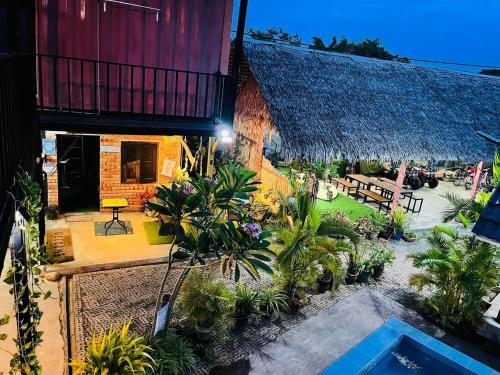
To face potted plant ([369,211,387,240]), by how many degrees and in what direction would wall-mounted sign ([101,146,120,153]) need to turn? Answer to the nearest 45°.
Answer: approximately 90° to its left

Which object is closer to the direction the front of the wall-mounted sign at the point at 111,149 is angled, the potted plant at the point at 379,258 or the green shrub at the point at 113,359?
the green shrub

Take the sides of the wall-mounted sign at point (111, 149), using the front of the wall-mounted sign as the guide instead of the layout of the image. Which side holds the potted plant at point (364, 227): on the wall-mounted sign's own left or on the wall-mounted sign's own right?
on the wall-mounted sign's own left

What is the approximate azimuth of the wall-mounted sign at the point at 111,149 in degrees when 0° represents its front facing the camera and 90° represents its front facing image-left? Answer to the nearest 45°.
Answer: approximately 0°

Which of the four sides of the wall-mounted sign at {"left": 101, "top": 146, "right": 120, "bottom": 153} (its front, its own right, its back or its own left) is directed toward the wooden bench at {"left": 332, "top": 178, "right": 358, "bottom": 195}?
left

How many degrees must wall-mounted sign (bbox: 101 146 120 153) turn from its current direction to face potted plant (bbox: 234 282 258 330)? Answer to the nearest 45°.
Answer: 0° — it already faces it

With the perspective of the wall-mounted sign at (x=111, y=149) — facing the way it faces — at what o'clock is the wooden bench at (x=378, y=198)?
The wooden bench is roughly at 9 o'clock from the wall-mounted sign.

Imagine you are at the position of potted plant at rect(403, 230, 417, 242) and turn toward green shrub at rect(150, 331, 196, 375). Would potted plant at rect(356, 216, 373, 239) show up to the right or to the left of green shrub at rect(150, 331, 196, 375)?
right

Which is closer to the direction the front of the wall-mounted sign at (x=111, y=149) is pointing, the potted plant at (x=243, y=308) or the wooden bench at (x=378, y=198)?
the potted plant

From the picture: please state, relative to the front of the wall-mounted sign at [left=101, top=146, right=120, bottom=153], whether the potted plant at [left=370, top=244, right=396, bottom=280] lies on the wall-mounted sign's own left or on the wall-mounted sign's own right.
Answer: on the wall-mounted sign's own left
